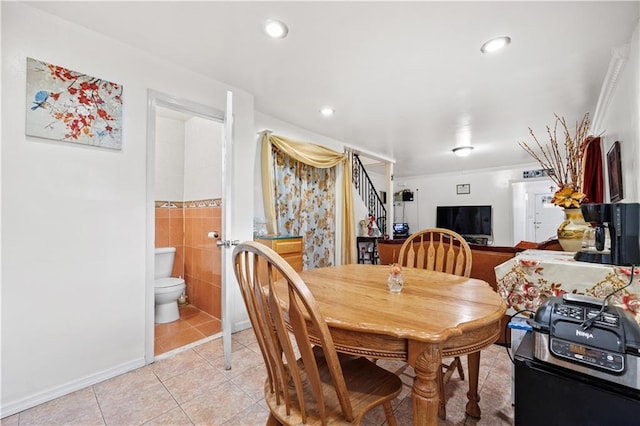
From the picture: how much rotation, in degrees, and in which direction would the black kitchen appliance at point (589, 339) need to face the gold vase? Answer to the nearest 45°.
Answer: approximately 135° to its right

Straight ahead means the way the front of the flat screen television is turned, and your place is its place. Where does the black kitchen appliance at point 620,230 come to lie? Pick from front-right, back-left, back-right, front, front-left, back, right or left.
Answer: front

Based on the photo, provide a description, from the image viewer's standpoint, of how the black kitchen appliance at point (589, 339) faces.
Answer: facing the viewer and to the left of the viewer

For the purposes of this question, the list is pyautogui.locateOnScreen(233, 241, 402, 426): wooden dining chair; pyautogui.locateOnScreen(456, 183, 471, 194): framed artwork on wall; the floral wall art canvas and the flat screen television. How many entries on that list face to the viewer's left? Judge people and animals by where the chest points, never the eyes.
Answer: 0

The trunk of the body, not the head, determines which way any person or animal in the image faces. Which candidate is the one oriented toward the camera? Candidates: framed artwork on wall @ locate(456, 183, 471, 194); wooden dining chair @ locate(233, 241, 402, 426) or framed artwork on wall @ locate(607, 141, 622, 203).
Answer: framed artwork on wall @ locate(456, 183, 471, 194)

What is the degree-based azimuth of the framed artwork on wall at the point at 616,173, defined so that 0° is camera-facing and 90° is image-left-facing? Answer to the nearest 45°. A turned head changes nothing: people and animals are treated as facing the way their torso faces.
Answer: approximately 90°

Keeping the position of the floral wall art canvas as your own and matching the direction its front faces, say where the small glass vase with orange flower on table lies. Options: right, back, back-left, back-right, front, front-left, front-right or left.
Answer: front

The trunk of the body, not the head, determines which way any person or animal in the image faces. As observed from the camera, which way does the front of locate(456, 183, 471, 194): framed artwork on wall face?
facing the viewer

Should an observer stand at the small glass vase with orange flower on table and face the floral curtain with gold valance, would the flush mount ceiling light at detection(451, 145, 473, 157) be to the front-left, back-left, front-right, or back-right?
front-right

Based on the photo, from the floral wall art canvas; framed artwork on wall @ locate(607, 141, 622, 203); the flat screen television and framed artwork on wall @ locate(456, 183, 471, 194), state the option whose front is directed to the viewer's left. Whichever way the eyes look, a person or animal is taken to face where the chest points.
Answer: framed artwork on wall @ locate(607, 141, 622, 203)

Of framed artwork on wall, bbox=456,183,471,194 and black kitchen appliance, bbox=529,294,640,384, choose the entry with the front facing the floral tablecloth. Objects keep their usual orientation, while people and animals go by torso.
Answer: the framed artwork on wall

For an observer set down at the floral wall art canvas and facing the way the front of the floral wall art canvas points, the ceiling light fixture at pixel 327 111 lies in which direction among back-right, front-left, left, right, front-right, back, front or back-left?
front-left

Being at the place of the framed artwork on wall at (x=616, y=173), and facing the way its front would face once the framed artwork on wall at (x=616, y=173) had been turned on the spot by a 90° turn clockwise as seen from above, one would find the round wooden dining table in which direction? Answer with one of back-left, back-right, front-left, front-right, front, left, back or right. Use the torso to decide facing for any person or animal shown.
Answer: back

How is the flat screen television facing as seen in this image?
toward the camera

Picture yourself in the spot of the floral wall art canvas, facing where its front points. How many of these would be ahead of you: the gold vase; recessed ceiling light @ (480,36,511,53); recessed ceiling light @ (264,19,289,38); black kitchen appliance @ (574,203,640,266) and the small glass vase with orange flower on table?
5

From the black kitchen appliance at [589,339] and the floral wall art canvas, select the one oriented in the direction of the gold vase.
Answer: the floral wall art canvas

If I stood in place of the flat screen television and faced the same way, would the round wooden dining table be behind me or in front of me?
in front

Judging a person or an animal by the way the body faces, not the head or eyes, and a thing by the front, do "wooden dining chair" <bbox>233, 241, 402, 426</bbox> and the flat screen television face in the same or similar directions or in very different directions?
very different directions

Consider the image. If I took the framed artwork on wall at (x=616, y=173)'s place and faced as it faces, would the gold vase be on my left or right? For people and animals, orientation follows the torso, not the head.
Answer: on my left
